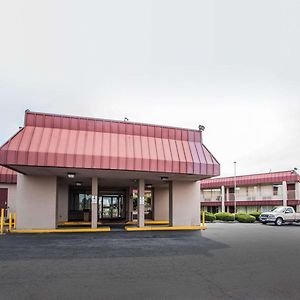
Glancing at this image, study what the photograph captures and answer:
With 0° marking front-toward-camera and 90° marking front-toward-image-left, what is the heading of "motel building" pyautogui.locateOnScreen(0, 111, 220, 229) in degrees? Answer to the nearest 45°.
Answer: approximately 0°

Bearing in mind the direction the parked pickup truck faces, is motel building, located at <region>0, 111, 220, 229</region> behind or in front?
in front

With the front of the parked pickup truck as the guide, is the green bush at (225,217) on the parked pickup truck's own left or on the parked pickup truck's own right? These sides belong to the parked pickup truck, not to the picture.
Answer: on the parked pickup truck's own right

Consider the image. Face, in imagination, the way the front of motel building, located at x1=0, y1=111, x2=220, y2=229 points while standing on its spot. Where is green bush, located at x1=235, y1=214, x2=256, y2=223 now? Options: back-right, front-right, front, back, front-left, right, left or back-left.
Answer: back-left

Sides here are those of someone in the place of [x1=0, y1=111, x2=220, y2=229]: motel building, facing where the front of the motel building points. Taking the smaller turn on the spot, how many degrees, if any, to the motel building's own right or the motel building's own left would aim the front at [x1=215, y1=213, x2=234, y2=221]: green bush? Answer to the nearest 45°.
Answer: approximately 135° to the motel building's own left

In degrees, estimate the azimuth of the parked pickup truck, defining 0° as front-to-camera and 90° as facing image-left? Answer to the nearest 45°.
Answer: approximately 45°

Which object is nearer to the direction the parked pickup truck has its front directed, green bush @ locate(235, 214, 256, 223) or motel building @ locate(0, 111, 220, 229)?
the motel building
